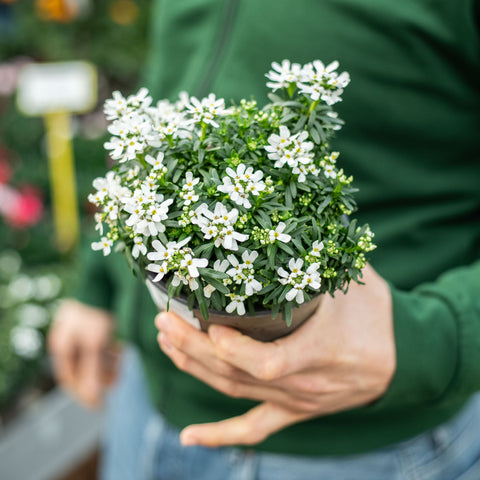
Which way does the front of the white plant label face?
toward the camera

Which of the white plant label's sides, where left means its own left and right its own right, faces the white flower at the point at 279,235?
front

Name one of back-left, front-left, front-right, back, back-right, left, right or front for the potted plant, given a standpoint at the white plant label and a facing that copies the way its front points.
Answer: front

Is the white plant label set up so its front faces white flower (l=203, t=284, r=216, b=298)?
yes
